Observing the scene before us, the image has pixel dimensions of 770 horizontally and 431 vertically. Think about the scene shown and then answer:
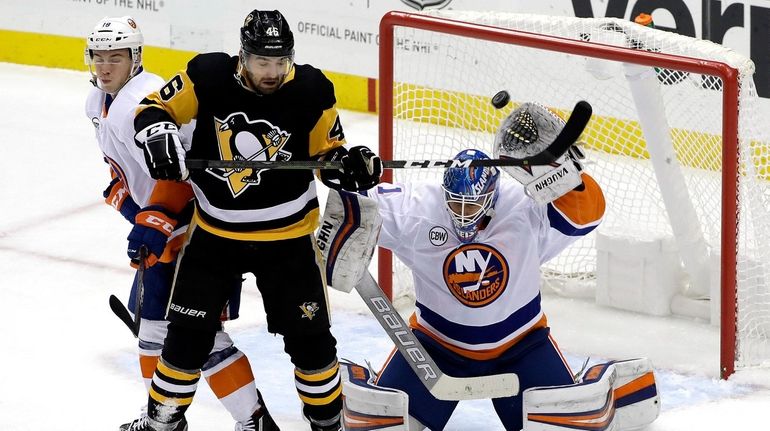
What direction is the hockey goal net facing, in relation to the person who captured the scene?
facing the viewer and to the left of the viewer

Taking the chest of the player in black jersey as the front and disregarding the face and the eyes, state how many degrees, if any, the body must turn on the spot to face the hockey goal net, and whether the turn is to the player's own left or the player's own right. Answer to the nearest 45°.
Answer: approximately 135° to the player's own left

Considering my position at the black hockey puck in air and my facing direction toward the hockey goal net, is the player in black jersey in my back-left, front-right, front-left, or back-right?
back-left

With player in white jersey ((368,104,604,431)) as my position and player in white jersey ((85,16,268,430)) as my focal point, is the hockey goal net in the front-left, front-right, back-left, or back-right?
back-right

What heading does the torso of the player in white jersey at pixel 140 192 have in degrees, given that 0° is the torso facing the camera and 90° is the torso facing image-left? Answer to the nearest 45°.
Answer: approximately 45°

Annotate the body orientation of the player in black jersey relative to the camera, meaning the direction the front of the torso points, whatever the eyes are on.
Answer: toward the camera

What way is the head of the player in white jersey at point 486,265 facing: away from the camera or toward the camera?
toward the camera

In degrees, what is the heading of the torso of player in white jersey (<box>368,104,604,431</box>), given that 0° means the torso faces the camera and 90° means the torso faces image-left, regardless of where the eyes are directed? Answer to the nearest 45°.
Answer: approximately 0°

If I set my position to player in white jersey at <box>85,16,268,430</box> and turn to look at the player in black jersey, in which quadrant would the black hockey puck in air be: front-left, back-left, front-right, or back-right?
front-left

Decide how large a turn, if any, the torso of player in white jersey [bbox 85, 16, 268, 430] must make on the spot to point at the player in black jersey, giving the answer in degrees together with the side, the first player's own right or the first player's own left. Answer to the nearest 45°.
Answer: approximately 90° to the first player's own left

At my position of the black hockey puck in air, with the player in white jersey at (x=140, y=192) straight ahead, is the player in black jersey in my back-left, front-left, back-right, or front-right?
front-left

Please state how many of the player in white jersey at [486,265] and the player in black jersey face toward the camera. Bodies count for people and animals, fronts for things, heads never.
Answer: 2
